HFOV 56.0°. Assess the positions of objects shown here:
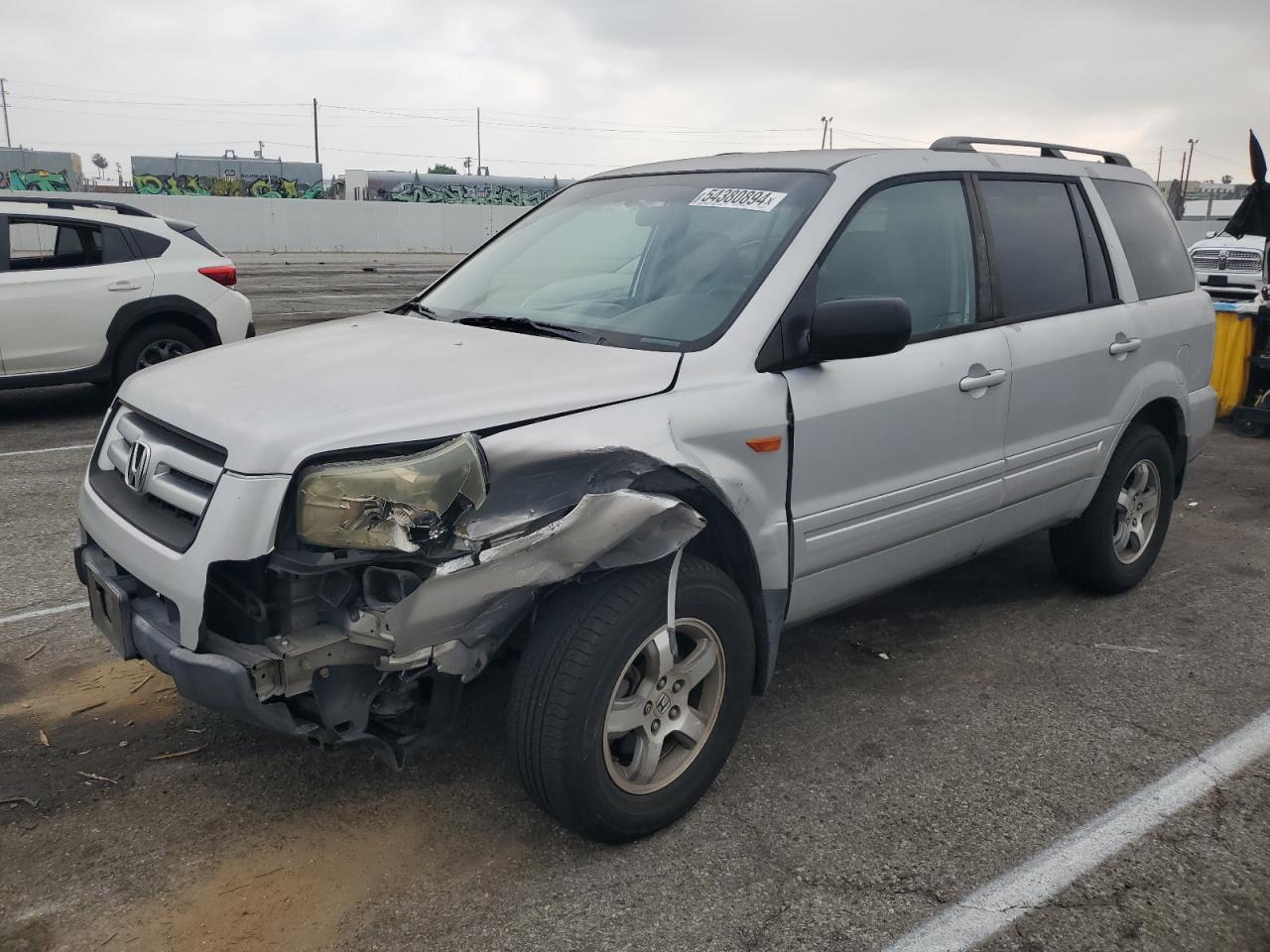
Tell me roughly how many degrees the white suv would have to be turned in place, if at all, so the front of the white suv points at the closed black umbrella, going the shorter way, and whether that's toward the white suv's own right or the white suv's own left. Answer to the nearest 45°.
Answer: approximately 135° to the white suv's own left

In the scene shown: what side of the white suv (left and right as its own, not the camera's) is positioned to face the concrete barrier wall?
right

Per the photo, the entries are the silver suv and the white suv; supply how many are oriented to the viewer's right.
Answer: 0

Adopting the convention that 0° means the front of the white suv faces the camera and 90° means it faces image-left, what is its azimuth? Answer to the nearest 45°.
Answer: approximately 90°

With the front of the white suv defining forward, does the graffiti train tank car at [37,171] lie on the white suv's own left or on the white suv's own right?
on the white suv's own right

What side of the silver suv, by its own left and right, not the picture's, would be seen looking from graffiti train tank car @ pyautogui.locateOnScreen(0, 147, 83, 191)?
right

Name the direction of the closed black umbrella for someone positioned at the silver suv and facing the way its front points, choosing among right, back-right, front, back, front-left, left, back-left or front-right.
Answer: back

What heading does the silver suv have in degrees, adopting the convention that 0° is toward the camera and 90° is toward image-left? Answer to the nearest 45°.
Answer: approximately 45°
